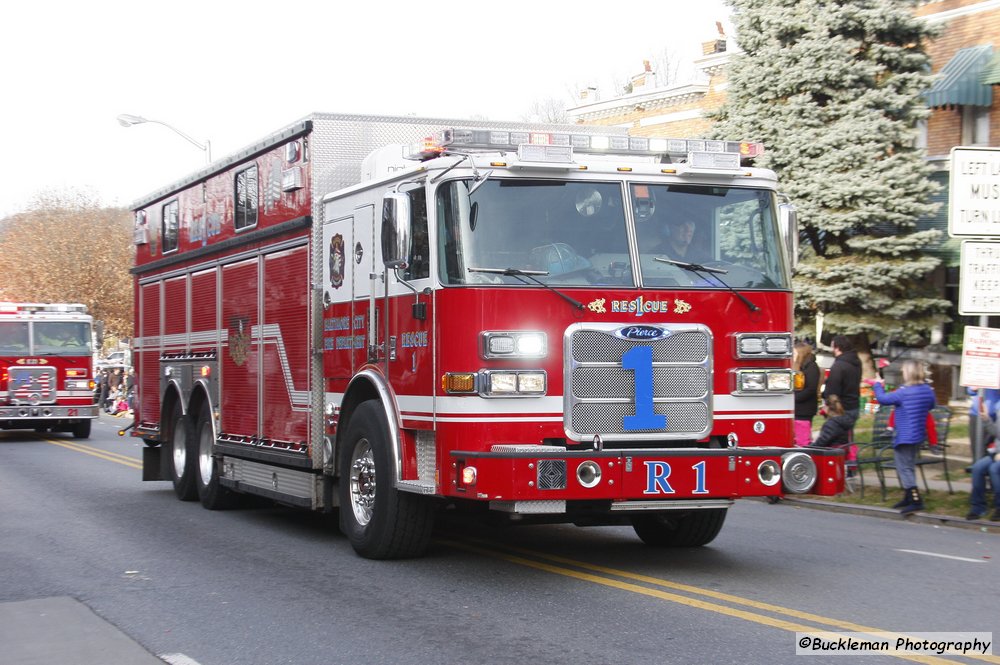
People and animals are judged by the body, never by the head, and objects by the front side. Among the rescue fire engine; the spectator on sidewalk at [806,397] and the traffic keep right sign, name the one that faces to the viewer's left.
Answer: the spectator on sidewalk

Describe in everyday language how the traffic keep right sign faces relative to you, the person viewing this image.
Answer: facing the viewer

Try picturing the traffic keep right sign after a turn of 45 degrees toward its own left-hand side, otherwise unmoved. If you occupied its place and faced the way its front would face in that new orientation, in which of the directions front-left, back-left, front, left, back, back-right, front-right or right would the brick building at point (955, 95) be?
back-left

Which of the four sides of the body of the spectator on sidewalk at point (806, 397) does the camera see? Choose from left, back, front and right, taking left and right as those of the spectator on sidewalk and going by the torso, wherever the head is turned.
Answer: left

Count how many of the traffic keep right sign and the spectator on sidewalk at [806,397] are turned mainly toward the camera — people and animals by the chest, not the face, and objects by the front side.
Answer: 1

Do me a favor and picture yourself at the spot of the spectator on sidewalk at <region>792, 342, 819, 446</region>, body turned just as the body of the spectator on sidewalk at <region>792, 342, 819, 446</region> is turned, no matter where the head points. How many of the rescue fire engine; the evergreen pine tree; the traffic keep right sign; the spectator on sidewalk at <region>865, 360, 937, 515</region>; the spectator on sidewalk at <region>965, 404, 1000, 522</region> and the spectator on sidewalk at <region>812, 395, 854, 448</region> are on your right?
1

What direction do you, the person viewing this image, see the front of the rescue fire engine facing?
facing the viewer and to the right of the viewer

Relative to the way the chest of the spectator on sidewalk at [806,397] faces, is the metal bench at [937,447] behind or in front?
behind

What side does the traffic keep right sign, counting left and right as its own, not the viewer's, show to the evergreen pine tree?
back

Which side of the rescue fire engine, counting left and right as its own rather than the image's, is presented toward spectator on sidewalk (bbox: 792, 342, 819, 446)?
left

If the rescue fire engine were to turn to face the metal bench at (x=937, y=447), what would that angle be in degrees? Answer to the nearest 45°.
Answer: approximately 90° to its left

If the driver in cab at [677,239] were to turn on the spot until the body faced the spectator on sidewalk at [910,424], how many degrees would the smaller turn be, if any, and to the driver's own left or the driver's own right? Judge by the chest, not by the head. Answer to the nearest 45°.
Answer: approximately 90° to the driver's own left

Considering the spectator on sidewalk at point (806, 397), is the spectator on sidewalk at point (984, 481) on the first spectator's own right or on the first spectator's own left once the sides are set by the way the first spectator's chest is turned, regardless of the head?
on the first spectator's own left

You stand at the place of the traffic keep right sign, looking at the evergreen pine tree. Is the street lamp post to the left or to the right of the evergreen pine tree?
left
